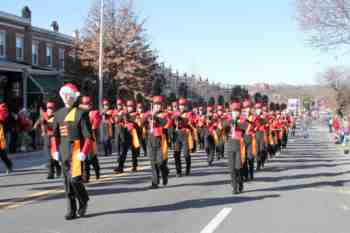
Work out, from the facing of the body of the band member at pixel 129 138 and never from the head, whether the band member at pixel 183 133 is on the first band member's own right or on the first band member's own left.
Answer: on the first band member's own left

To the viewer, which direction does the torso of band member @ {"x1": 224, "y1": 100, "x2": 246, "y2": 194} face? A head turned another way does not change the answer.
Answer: toward the camera

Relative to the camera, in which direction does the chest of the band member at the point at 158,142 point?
toward the camera

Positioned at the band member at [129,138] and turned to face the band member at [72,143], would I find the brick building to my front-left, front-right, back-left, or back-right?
back-right

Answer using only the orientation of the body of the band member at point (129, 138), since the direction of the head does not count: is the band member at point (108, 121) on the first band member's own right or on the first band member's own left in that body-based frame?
on the first band member's own right

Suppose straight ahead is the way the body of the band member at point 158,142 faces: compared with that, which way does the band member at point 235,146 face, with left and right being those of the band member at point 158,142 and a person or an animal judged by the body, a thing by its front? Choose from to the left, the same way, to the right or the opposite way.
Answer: the same way

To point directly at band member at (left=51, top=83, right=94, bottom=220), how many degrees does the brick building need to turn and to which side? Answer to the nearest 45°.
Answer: approximately 45° to its right

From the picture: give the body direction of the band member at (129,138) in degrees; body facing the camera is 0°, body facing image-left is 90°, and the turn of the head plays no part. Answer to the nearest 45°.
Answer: approximately 45°

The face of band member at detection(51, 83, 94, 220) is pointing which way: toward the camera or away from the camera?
toward the camera

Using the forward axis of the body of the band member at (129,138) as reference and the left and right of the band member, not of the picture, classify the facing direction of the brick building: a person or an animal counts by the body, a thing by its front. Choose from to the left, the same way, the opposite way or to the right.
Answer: to the left

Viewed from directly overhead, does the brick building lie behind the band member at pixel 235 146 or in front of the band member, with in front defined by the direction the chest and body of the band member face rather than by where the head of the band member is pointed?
behind

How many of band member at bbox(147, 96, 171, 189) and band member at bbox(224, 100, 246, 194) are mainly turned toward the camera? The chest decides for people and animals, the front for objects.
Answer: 2

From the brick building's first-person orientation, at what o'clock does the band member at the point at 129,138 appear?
The band member is roughly at 1 o'clock from the brick building.

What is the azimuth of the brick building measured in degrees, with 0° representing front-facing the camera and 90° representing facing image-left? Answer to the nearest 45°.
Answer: approximately 315°

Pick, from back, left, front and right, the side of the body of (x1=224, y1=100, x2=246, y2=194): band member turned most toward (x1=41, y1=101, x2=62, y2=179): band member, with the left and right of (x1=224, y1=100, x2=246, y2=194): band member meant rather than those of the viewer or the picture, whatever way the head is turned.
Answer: right
